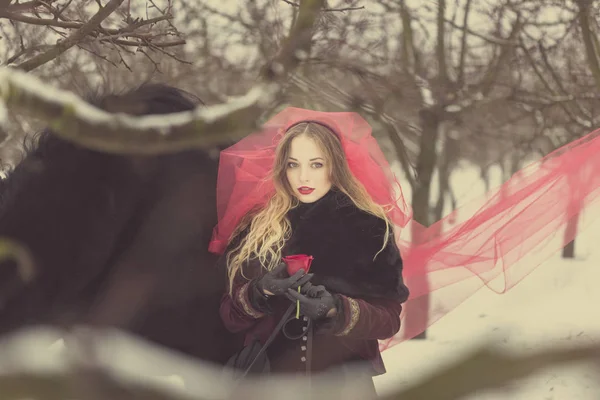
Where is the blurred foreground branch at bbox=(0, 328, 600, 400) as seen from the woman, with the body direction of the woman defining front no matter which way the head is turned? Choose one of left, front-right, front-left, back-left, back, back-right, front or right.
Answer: front

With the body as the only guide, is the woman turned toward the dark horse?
no

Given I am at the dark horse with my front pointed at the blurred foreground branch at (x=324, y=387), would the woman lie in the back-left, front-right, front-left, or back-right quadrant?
front-left

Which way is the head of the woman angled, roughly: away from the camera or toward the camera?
toward the camera

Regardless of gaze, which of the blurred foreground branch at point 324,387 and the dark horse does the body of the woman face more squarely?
the blurred foreground branch

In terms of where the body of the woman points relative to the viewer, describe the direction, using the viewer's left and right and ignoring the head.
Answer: facing the viewer
